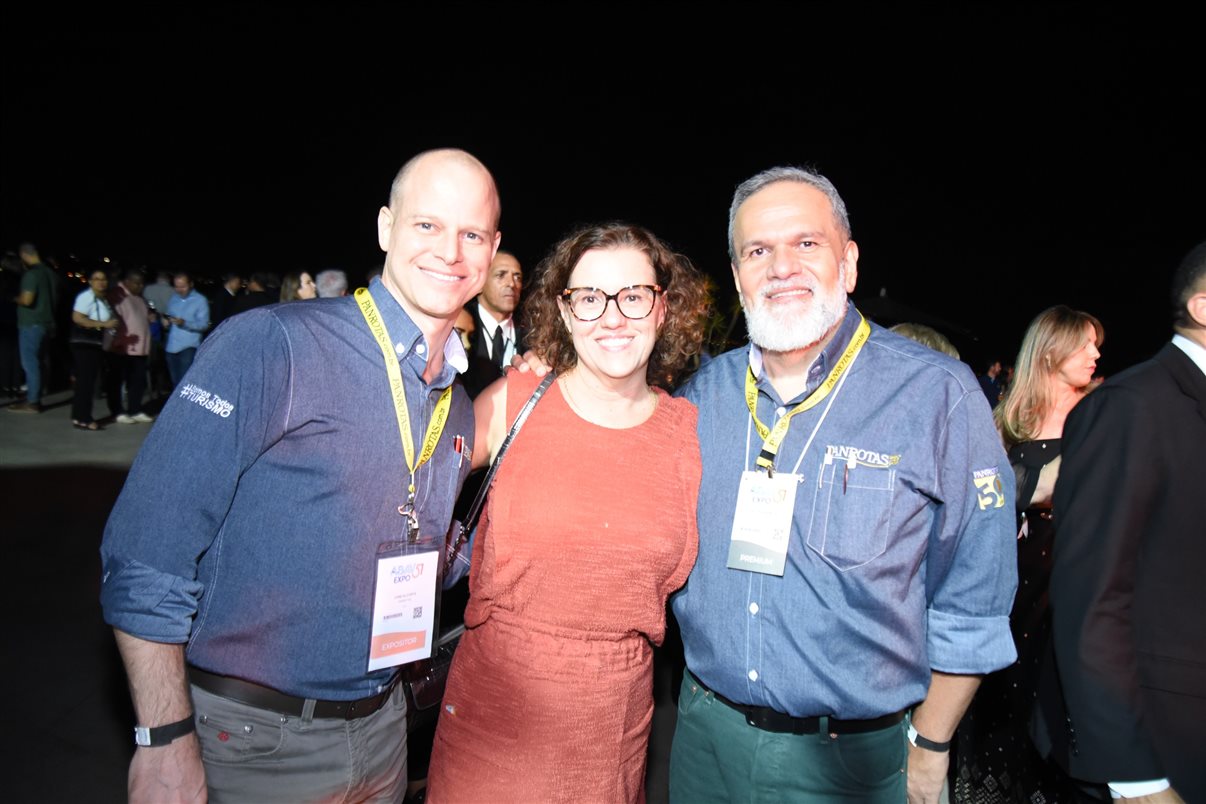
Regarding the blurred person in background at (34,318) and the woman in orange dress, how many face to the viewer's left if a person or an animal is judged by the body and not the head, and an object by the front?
1

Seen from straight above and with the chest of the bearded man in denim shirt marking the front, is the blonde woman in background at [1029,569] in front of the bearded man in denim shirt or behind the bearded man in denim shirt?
behind

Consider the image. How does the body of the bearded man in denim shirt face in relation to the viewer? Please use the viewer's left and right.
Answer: facing the viewer and to the left of the viewer

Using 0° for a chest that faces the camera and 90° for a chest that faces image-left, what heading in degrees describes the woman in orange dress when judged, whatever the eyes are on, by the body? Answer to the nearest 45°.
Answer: approximately 0°

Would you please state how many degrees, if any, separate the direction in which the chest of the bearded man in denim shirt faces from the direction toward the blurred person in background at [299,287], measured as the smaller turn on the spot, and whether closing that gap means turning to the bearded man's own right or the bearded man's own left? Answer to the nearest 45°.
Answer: approximately 90° to the bearded man's own right

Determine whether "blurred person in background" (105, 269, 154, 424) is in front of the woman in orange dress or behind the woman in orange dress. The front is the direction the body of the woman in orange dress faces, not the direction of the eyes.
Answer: behind

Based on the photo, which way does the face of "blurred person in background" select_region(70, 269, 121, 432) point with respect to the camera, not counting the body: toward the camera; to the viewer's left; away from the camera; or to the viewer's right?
toward the camera

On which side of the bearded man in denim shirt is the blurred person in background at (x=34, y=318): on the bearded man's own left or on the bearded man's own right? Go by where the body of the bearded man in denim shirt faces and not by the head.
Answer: on the bearded man's own right

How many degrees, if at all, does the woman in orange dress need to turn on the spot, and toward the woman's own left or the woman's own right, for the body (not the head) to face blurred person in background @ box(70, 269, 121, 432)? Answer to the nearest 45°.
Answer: approximately 135° to the woman's own right

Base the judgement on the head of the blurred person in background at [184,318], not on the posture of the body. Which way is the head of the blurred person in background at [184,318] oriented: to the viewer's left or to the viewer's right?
to the viewer's left

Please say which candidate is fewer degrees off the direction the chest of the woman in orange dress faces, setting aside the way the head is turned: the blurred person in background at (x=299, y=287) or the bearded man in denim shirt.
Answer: the bearded man in denim shirt
